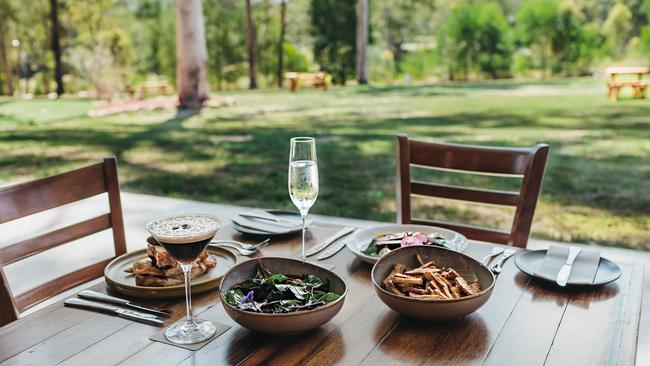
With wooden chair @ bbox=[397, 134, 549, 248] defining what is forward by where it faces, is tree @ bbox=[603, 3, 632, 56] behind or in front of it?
behind

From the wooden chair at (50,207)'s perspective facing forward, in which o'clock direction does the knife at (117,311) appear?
The knife is roughly at 1 o'clock from the wooden chair.

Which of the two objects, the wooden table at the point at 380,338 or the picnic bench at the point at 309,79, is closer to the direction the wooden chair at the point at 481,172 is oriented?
the wooden table

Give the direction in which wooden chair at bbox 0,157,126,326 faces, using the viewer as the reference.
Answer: facing the viewer and to the right of the viewer

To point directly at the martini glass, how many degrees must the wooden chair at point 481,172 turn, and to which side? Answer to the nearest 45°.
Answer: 0° — it already faces it

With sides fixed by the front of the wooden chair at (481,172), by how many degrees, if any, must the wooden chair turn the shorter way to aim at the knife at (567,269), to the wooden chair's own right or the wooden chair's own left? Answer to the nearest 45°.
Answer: approximately 45° to the wooden chair's own left

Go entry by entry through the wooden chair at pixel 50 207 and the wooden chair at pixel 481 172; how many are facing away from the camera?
0

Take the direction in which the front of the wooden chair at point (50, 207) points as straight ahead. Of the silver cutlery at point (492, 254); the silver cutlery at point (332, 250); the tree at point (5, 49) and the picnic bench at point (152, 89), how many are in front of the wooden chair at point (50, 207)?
2

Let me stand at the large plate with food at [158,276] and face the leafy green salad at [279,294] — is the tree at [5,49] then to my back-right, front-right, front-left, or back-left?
back-left

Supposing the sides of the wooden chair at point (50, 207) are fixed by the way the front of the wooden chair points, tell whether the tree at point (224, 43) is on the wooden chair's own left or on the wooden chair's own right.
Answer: on the wooden chair's own left

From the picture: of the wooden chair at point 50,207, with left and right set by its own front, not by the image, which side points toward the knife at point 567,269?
front

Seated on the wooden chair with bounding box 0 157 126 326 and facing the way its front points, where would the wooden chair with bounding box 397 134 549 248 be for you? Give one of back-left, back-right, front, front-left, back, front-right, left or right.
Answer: front-left

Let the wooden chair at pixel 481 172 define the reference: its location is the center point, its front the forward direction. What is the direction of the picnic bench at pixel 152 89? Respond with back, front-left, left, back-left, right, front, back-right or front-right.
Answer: right

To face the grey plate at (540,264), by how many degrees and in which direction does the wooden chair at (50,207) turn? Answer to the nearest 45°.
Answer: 0° — it already faces it

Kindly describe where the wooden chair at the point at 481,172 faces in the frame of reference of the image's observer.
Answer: facing the viewer and to the left of the viewer

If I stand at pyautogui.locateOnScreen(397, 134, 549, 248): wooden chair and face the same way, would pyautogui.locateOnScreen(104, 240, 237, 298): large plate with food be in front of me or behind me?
in front

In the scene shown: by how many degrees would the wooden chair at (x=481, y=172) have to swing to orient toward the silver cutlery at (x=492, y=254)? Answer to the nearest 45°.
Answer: approximately 45° to its left

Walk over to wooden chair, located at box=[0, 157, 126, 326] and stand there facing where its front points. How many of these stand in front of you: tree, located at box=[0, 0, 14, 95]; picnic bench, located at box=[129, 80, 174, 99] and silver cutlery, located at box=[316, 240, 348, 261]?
1

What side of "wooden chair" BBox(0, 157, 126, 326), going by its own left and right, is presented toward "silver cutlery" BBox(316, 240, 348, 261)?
front

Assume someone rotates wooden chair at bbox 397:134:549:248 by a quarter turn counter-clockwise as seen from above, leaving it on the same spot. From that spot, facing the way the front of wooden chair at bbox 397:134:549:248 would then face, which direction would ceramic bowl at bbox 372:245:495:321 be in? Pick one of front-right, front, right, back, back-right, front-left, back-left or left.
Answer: front-right
